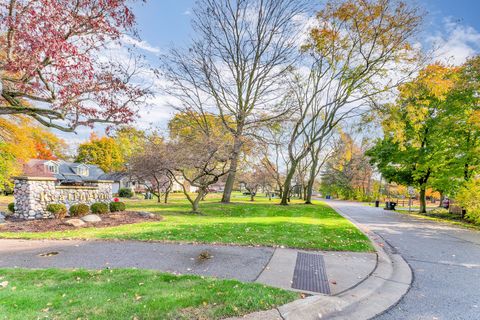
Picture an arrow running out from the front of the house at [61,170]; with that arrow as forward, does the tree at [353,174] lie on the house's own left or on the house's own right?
on the house's own left

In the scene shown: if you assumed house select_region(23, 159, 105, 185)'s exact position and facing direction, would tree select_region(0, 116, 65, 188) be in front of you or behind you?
behind

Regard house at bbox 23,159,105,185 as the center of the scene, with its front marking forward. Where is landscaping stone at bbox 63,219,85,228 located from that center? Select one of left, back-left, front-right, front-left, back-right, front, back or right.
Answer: front

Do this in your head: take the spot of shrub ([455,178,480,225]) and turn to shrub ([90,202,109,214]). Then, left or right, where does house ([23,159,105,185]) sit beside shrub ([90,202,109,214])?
right

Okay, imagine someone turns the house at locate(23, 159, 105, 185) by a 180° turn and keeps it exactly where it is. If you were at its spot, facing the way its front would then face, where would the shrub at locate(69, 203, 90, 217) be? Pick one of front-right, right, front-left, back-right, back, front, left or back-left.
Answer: back

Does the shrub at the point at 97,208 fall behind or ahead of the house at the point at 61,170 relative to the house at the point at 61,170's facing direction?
ahead

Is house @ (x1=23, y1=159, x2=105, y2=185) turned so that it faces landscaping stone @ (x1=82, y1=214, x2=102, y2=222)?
yes

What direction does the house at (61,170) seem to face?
toward the camera

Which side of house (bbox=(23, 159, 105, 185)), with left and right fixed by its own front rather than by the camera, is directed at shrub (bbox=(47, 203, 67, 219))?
front

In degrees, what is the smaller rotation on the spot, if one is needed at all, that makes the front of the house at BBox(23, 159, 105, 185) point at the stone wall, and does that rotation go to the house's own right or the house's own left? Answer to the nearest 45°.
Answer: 0° — it already faces it
